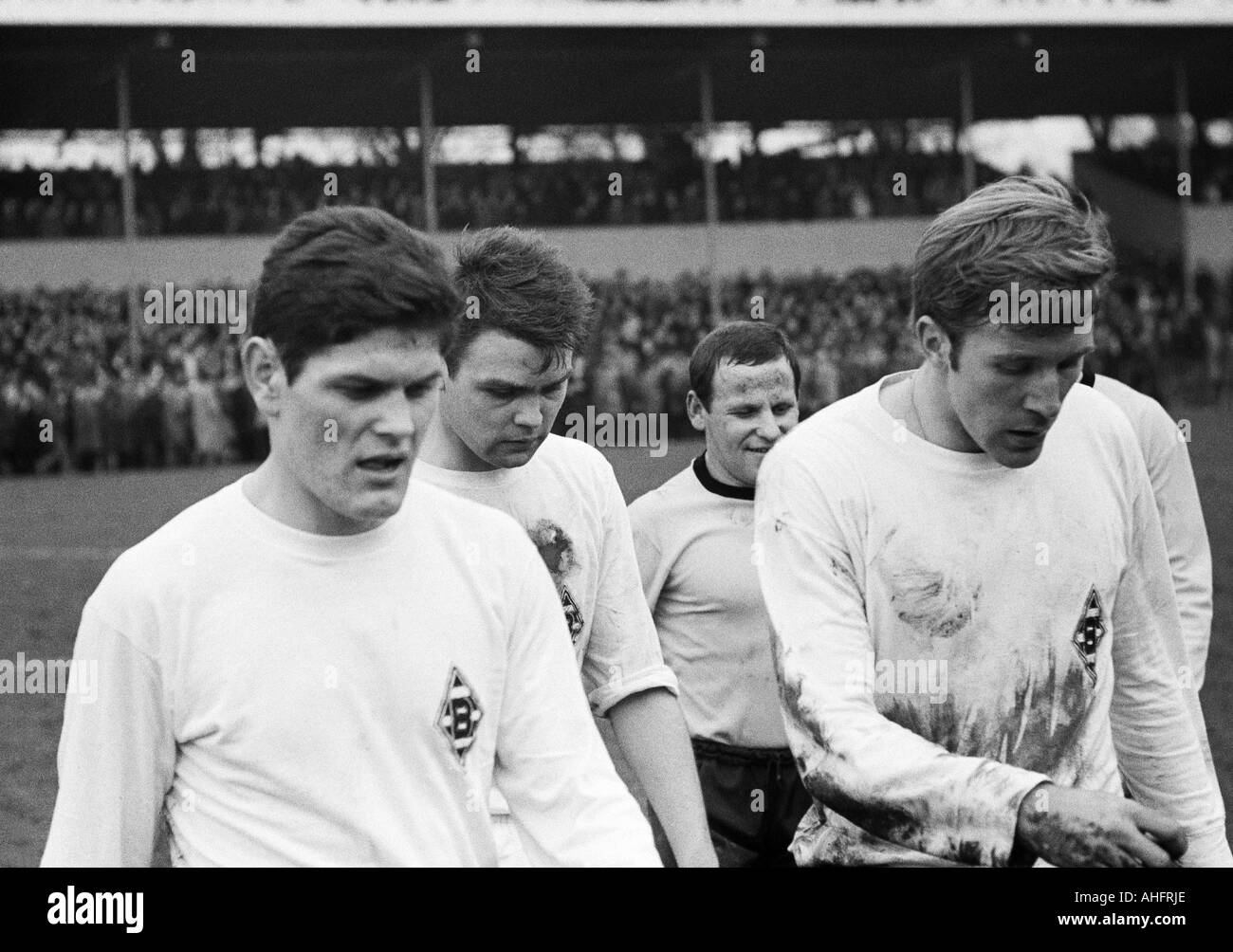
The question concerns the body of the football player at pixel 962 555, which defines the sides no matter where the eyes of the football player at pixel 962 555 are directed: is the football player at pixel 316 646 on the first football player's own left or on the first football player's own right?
on the first football player's own right

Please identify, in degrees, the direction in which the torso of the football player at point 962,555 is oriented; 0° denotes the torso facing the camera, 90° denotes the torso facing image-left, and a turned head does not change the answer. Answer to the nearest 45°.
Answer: approximately 315°

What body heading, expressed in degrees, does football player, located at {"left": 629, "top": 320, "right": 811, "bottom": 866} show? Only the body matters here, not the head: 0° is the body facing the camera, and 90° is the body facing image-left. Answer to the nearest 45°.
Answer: approximately 315°

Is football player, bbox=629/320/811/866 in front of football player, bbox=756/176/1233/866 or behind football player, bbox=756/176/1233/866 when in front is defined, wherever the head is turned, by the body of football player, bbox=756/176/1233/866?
behind

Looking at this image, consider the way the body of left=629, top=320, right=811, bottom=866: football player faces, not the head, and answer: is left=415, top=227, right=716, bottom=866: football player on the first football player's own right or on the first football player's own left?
on the first football player's own right

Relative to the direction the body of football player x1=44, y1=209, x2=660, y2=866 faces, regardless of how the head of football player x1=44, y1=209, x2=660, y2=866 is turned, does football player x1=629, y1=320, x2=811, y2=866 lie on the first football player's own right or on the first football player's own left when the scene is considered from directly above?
on the first football player's own left

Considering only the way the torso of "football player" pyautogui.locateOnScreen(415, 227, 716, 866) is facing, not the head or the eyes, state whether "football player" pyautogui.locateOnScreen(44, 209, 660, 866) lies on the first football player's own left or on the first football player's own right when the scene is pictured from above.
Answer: on the first football player's own right

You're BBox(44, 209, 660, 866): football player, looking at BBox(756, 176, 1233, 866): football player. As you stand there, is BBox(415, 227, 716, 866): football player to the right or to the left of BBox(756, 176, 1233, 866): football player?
left
